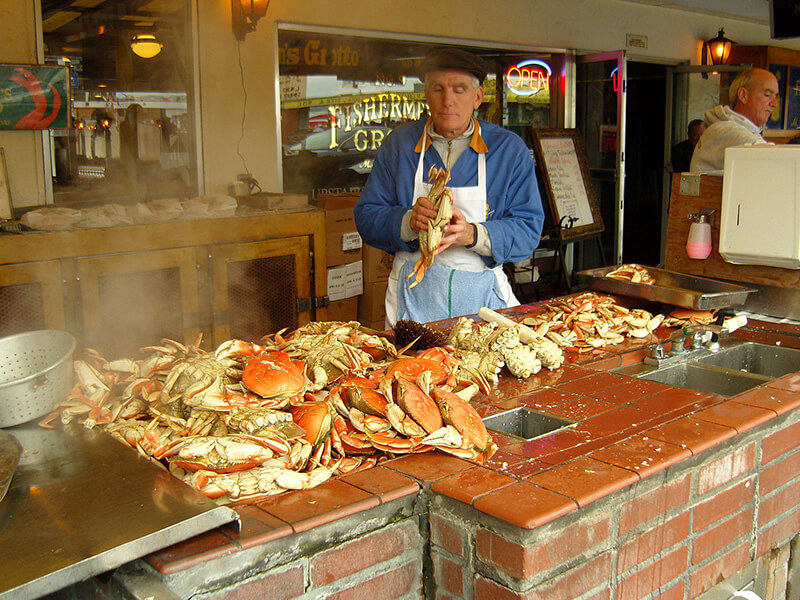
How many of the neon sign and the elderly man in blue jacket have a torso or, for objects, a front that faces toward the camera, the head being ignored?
2

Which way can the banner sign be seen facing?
toward the camera

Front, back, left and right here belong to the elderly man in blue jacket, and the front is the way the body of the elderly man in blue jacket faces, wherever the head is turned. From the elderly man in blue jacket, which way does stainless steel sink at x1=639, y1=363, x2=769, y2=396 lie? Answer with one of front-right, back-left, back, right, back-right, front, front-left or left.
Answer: front-left

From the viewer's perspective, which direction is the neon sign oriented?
toward the camera

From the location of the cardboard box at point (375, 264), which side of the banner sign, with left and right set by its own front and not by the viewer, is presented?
left

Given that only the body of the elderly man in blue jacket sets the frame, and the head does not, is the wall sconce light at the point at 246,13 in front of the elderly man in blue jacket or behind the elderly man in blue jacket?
behind

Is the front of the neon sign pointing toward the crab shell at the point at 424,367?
yes

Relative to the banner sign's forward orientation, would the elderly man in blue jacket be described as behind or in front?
in front

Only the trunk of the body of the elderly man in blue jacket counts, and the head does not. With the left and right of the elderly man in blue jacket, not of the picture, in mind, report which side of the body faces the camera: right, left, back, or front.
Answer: front

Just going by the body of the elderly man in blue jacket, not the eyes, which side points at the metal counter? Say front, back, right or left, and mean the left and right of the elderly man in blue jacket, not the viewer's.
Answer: front

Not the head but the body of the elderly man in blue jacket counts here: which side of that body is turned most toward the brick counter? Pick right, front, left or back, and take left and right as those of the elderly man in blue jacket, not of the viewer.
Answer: front

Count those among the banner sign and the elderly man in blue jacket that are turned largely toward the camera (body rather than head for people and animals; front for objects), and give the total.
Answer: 2
